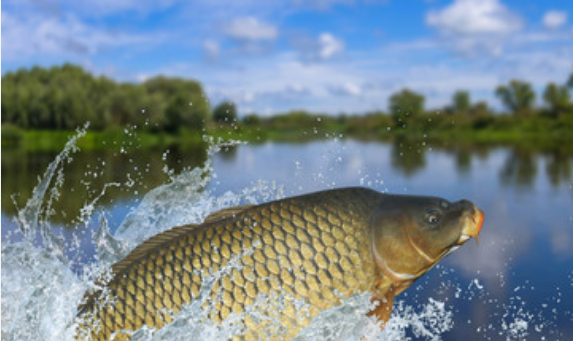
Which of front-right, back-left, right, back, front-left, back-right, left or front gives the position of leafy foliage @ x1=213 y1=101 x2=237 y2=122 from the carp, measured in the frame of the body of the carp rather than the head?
left

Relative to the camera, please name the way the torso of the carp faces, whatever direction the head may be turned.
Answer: to the viewer's right

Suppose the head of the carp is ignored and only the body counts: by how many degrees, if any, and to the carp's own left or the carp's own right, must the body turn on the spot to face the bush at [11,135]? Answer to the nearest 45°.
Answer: approximately 135° to the carp's own left
